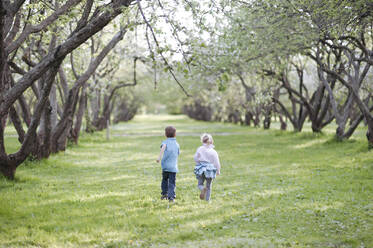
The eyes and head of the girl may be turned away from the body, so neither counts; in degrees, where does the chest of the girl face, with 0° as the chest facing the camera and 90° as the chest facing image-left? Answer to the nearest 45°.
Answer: approximately 180°

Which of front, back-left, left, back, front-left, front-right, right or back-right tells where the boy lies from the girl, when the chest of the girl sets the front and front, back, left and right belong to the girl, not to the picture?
left
